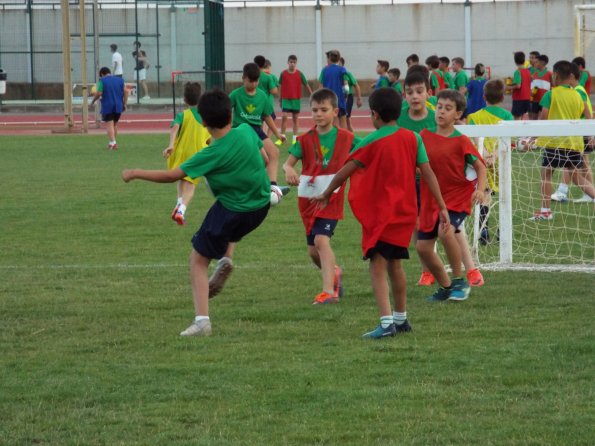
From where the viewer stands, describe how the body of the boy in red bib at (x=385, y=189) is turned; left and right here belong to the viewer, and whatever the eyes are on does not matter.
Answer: facing away from the viewer and to the left of the viewer

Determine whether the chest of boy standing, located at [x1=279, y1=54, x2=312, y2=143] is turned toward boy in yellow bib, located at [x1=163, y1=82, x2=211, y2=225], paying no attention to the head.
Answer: yes

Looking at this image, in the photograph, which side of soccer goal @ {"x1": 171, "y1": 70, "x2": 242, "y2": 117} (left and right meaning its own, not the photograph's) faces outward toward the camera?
front

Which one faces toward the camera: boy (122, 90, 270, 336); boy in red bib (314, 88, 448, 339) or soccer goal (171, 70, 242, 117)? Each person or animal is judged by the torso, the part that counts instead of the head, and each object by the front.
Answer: the soccer goal

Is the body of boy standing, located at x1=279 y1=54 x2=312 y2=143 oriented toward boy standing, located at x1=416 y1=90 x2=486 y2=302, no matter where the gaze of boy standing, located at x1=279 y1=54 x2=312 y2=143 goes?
yes

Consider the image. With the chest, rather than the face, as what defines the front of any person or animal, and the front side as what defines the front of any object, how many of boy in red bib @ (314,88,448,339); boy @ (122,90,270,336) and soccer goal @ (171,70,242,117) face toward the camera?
1

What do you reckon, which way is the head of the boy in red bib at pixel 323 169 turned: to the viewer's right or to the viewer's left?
to the viewer's left

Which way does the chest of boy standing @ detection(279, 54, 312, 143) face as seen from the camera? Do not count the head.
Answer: toward the camera

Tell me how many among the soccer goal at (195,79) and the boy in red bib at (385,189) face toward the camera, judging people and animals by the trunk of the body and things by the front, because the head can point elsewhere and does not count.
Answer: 1

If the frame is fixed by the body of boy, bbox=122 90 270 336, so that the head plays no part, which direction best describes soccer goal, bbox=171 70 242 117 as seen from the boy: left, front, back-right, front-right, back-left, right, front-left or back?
front-right

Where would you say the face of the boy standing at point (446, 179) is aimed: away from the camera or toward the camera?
toward the camera

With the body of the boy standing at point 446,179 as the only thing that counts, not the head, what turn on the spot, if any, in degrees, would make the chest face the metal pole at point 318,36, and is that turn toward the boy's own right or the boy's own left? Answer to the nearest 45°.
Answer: approximately 135° to the boy's own right

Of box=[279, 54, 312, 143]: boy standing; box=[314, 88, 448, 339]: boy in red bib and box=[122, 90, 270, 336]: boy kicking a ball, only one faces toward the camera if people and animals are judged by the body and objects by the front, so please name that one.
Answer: box=[279, 54, 312, 143]: boy standing

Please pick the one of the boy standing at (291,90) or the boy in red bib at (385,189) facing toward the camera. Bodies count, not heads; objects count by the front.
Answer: the boy standing
